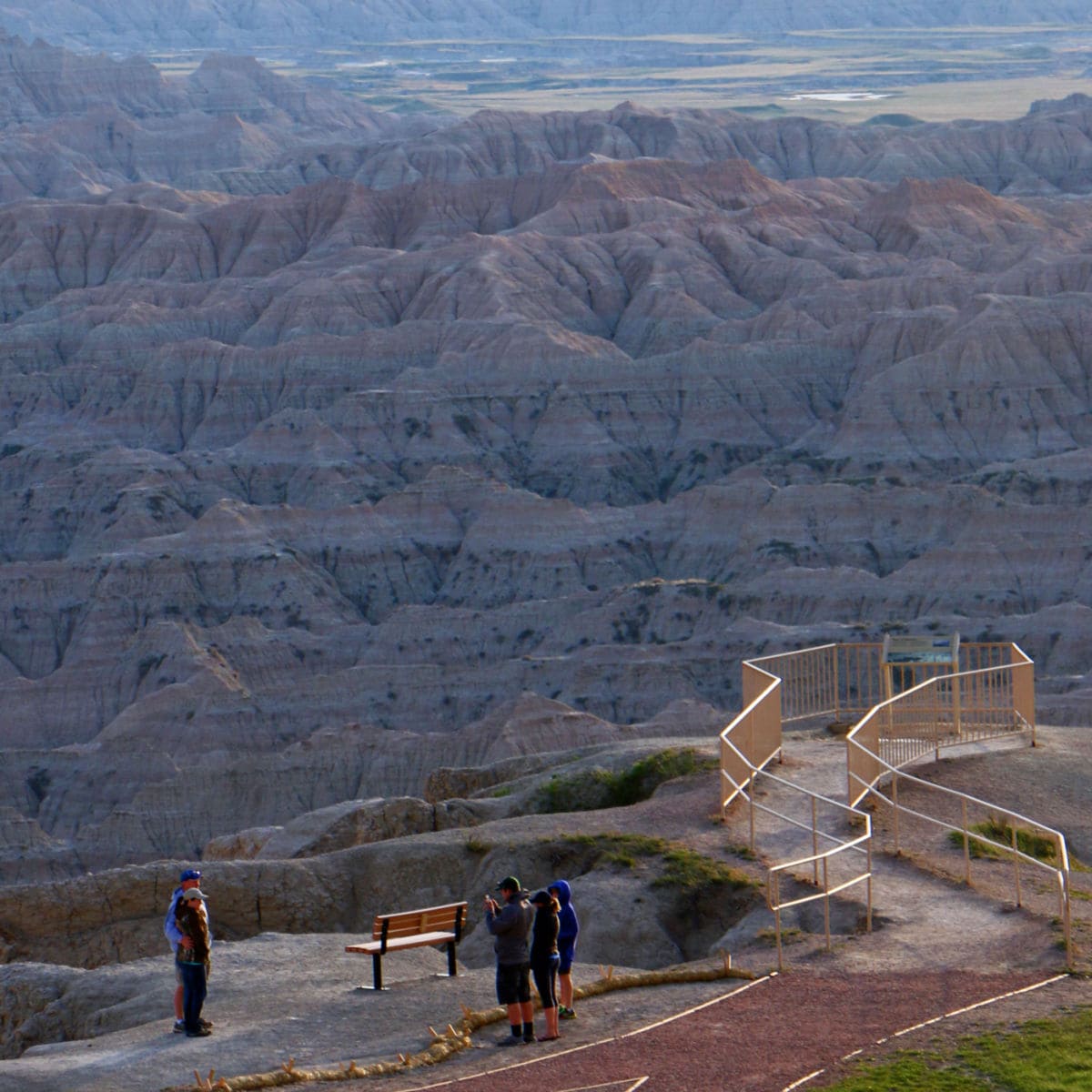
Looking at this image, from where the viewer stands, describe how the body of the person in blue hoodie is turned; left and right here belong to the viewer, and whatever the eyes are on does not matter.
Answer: facing to the left of the viewer

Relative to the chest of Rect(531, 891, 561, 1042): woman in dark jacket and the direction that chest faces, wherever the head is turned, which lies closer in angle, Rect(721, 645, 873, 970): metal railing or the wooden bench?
the wooden bench

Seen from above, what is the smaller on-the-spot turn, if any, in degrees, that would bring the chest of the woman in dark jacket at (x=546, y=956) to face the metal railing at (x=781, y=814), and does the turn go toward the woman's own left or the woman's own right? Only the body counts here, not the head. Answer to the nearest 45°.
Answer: approximately 135° to the woman's own right

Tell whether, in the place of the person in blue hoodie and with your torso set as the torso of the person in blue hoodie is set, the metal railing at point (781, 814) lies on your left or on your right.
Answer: on your right

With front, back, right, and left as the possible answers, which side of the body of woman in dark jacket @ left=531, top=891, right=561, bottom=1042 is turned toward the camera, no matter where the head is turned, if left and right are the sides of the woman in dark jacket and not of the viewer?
left

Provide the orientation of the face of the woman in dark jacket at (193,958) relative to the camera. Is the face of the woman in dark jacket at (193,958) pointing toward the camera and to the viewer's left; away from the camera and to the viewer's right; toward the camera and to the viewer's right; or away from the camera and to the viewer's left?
toward the camera and to the viewer's right
